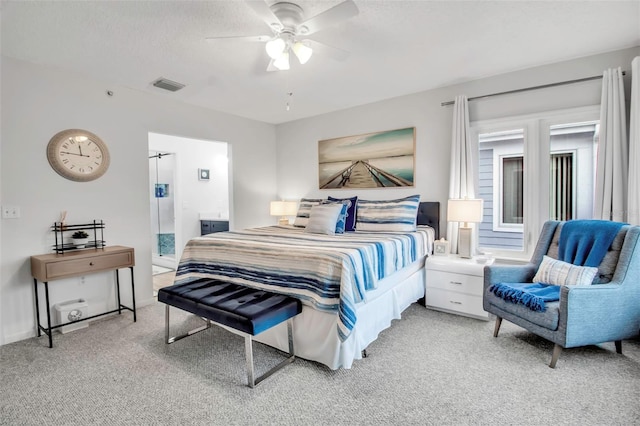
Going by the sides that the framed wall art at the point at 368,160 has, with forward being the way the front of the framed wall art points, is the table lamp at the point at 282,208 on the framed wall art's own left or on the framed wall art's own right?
on the framed wall art's own right

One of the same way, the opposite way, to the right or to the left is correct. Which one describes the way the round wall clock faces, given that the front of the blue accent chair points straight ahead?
the opposite way

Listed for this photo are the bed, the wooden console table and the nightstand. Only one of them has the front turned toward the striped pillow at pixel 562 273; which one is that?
the wooden console table

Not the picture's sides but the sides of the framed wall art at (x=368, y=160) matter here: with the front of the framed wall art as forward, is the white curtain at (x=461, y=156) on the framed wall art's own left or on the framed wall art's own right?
on the framed wall art's own left

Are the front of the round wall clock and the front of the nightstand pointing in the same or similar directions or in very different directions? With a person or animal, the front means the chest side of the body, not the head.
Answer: very different directions

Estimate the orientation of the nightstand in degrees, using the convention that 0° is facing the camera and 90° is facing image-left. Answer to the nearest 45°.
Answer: approximately 45°

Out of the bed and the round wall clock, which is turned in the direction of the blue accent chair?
the round wall clock

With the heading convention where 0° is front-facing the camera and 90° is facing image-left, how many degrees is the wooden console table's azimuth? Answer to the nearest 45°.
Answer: approximately 315°
